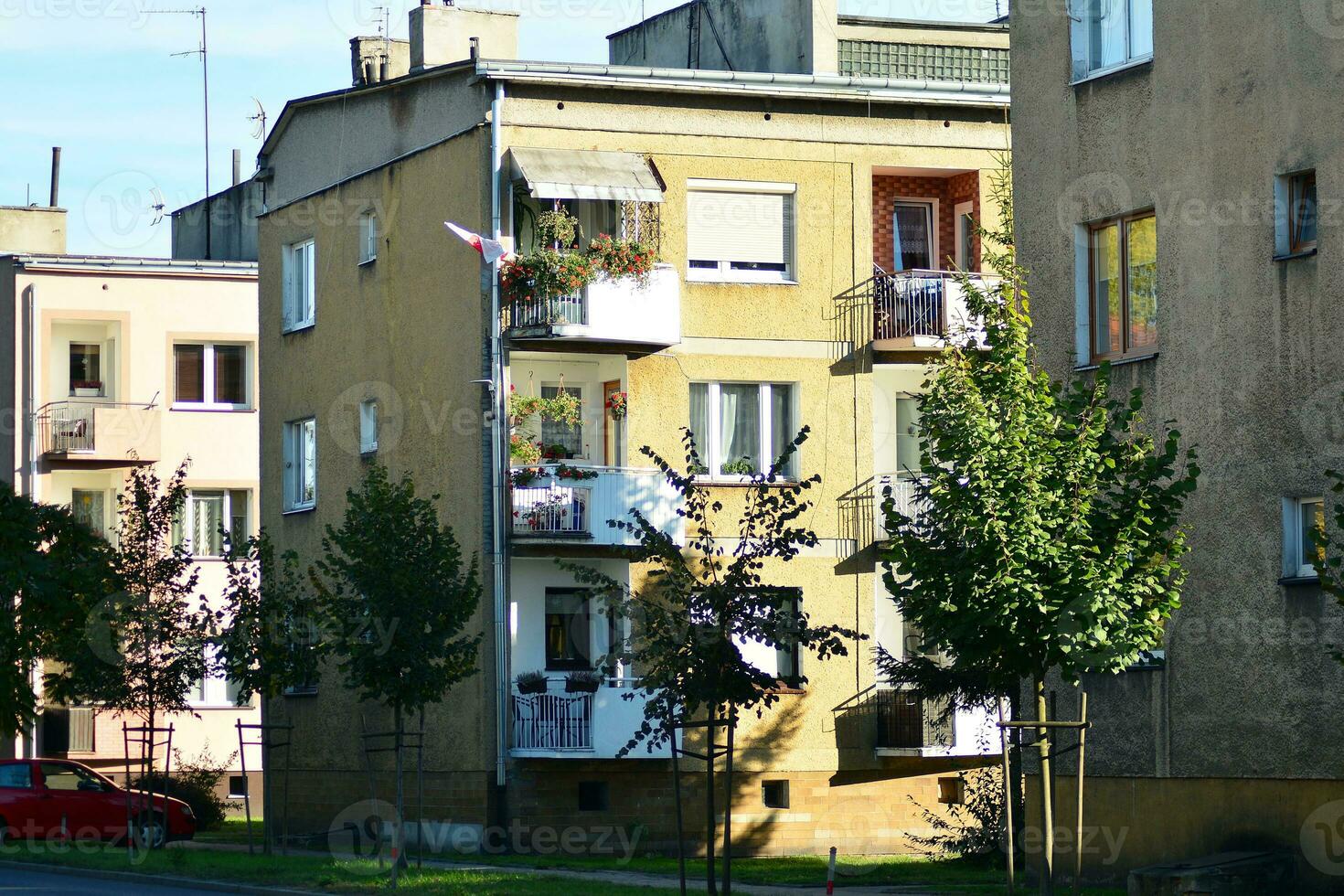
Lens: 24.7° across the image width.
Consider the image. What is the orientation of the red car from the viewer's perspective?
to the viewer's right

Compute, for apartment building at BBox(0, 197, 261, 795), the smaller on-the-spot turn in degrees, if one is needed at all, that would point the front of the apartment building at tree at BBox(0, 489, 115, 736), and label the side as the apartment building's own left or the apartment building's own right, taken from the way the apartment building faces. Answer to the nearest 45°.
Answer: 0° — it already faces it

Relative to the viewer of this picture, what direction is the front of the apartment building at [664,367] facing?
facing the viewer and to the right of the viewer

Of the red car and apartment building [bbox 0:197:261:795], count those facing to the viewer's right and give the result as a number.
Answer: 1

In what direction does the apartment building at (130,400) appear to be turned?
toward the camera

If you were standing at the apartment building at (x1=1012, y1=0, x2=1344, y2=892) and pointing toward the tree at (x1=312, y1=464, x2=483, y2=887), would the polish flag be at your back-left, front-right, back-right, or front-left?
front-right

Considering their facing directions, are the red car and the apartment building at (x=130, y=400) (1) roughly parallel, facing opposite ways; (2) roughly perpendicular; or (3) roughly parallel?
roughly perpendicular

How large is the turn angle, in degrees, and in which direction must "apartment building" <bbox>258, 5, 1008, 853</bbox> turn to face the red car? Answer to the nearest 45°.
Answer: approximately 135° to its right

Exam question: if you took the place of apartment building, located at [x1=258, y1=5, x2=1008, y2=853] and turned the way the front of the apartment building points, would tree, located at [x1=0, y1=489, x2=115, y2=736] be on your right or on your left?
on your right
